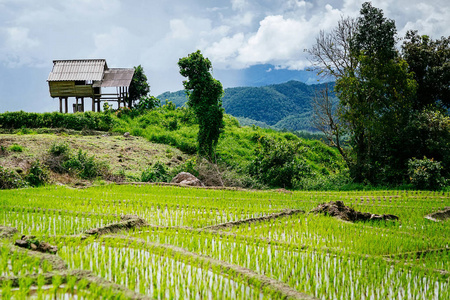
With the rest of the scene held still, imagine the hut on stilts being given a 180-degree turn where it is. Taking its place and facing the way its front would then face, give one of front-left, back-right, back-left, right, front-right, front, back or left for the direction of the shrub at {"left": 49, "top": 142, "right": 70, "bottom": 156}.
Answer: left

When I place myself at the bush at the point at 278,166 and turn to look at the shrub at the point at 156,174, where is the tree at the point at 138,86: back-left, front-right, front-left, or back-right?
front-right

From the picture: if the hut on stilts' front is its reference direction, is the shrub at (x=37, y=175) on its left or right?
on its right

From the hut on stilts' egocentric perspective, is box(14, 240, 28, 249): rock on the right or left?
on its right

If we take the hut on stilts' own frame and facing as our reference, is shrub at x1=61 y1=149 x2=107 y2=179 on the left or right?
on its right

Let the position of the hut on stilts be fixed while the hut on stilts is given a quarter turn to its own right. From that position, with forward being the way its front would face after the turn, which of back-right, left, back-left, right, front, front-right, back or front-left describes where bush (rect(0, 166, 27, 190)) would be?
front

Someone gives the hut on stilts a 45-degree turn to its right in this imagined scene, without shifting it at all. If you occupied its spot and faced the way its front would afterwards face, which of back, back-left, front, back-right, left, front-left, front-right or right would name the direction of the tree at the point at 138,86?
left
